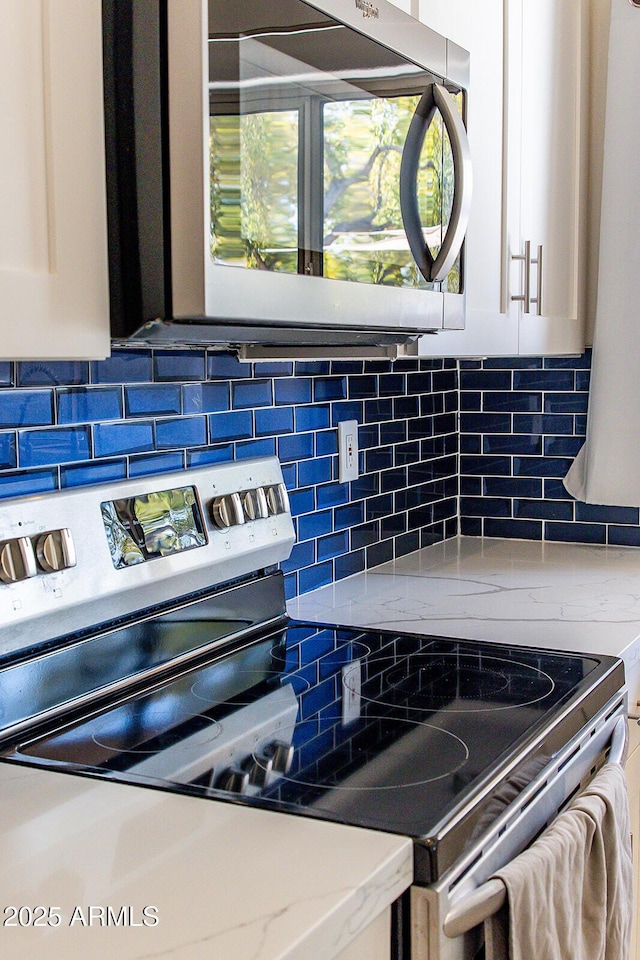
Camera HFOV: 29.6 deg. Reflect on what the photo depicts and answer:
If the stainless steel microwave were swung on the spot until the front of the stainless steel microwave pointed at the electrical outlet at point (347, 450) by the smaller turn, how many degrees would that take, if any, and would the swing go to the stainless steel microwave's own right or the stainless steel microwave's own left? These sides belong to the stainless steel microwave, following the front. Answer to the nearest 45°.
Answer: approximately 135° to the stainless steel microwave's own left

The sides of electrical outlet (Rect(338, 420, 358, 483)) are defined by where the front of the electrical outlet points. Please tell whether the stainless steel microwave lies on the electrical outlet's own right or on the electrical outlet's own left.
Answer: on the electrical outlet's own right

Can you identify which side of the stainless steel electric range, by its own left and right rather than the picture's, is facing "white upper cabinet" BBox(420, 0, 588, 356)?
left

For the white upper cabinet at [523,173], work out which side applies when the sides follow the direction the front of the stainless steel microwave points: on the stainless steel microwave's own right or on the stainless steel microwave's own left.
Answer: on the stainless steel microwave's own left

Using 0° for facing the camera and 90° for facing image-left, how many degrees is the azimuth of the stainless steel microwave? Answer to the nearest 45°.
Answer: approximately 315°
